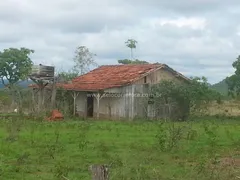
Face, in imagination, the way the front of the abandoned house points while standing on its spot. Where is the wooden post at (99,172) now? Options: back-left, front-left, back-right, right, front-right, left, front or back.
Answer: front-left

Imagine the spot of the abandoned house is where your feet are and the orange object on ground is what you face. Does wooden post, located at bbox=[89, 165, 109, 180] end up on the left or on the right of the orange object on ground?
left

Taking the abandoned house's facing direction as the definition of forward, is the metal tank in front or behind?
in front

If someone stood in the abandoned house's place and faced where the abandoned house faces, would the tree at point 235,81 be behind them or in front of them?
behind

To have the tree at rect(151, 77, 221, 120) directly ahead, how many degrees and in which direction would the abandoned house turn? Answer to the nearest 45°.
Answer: approximately 135° to its left

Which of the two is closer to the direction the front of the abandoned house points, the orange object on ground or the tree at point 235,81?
the orange object on ground

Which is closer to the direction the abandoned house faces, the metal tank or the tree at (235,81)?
the metal tank

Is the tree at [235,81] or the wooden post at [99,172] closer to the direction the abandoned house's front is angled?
the wooden post

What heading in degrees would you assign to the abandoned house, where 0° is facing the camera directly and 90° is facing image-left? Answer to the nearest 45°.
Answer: approximately 45°
